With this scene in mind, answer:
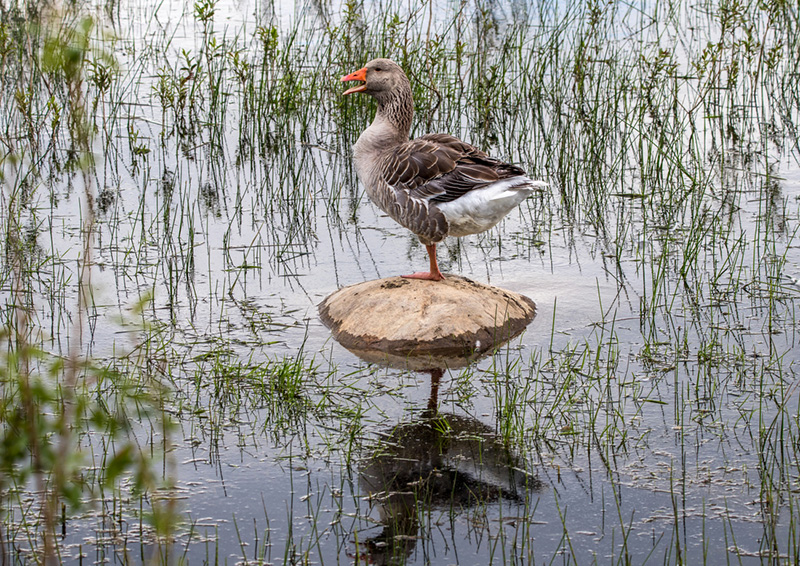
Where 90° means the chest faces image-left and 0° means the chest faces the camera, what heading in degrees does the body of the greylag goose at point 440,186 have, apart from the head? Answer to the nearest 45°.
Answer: approximately 90°
